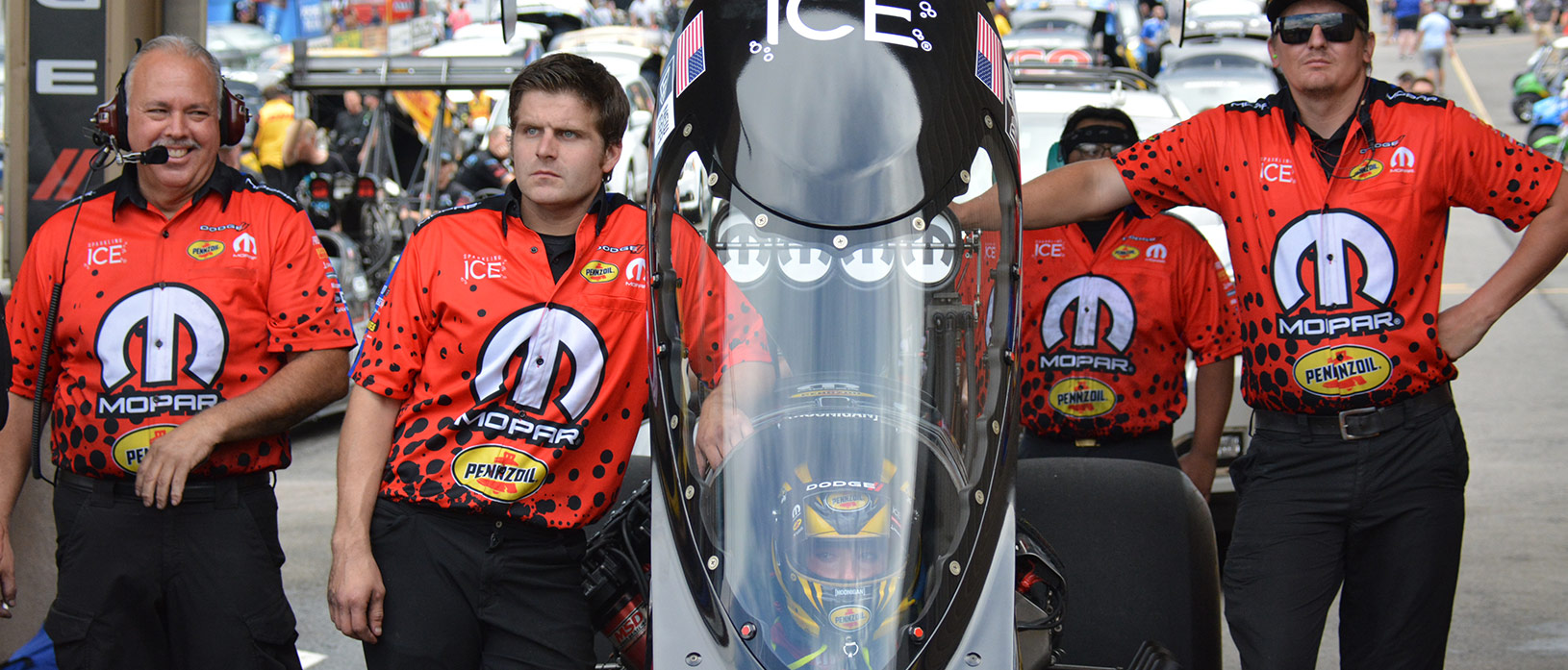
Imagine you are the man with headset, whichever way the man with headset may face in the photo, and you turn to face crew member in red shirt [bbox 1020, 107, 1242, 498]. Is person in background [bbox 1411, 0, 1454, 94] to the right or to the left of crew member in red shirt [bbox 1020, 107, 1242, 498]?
left

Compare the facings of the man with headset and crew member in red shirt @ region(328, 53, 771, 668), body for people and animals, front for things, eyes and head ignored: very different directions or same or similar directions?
same or similar directions

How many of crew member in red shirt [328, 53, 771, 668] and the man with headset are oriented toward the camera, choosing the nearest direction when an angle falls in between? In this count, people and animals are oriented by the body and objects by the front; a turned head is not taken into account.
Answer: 2

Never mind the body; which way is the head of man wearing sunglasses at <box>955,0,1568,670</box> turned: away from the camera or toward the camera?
toward the camera

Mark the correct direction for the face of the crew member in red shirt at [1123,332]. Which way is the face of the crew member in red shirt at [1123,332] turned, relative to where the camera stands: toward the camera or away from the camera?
toward the camera

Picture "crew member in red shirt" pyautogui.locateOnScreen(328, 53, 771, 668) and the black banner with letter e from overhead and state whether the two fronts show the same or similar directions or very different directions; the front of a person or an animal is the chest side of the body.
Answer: same or similar directions

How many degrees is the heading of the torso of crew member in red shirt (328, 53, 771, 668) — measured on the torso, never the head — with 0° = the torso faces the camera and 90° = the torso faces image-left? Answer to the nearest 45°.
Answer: approximately 0°

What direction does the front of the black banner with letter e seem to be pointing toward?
toward the camera

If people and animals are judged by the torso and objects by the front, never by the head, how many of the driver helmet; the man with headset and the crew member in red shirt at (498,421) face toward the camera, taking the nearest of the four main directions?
3

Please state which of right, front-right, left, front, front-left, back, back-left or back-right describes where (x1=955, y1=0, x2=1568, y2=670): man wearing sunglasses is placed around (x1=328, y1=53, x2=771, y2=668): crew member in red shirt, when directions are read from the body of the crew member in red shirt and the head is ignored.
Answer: left

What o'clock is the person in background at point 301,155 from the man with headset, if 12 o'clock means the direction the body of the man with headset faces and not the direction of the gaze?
The person in background is roughly at 6 o'clock from the man with headset.

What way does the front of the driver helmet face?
toward the camera

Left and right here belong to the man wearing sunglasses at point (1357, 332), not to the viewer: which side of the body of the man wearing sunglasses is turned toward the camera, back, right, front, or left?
front

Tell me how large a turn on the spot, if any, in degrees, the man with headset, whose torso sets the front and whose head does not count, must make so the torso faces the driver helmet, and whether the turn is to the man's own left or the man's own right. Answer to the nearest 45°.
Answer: approximately 45° to the man's own left

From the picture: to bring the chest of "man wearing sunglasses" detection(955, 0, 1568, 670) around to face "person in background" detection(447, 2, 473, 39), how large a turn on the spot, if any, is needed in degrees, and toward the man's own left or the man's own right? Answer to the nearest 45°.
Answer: approximately 135° to the man's own right
